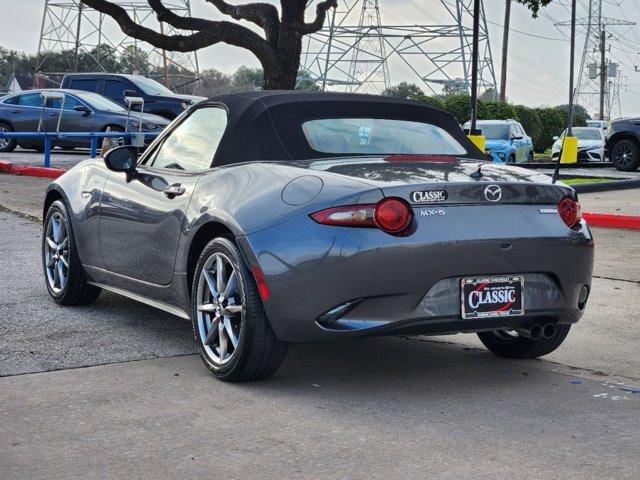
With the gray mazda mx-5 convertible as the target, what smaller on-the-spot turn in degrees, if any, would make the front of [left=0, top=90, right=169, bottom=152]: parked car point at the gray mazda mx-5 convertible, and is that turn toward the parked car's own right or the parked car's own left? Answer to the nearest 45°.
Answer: approximately 45° to the parked car's own right

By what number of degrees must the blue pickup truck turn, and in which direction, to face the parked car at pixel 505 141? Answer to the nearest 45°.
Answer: approximately 45° to its left

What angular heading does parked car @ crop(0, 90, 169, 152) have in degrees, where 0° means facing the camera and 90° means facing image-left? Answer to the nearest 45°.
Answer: approximately 315°

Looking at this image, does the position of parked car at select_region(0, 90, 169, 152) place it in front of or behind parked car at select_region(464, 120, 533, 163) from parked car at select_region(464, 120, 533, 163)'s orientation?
in front

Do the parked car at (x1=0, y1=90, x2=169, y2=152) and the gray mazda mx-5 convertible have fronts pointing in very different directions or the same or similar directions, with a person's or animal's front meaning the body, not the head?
very different directions

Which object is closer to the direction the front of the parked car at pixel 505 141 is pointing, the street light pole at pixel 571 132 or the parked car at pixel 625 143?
the parked car

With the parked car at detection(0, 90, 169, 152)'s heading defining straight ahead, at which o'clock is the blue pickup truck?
The blue pickup truck is roughly at 9 o'clock from the parked car.

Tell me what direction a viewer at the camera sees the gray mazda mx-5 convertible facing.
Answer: facing away from the viewer and to the left of the viewer

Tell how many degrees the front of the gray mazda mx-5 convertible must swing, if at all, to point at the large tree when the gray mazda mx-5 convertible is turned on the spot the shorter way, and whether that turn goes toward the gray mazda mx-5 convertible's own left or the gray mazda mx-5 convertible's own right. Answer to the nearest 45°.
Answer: approximately 45° to the gray mazda mx-5 convertible's own right

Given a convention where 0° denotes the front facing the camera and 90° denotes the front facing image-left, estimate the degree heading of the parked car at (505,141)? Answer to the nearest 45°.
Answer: approximately 45°

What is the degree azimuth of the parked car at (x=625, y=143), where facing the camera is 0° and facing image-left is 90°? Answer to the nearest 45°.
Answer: approximately 45°
